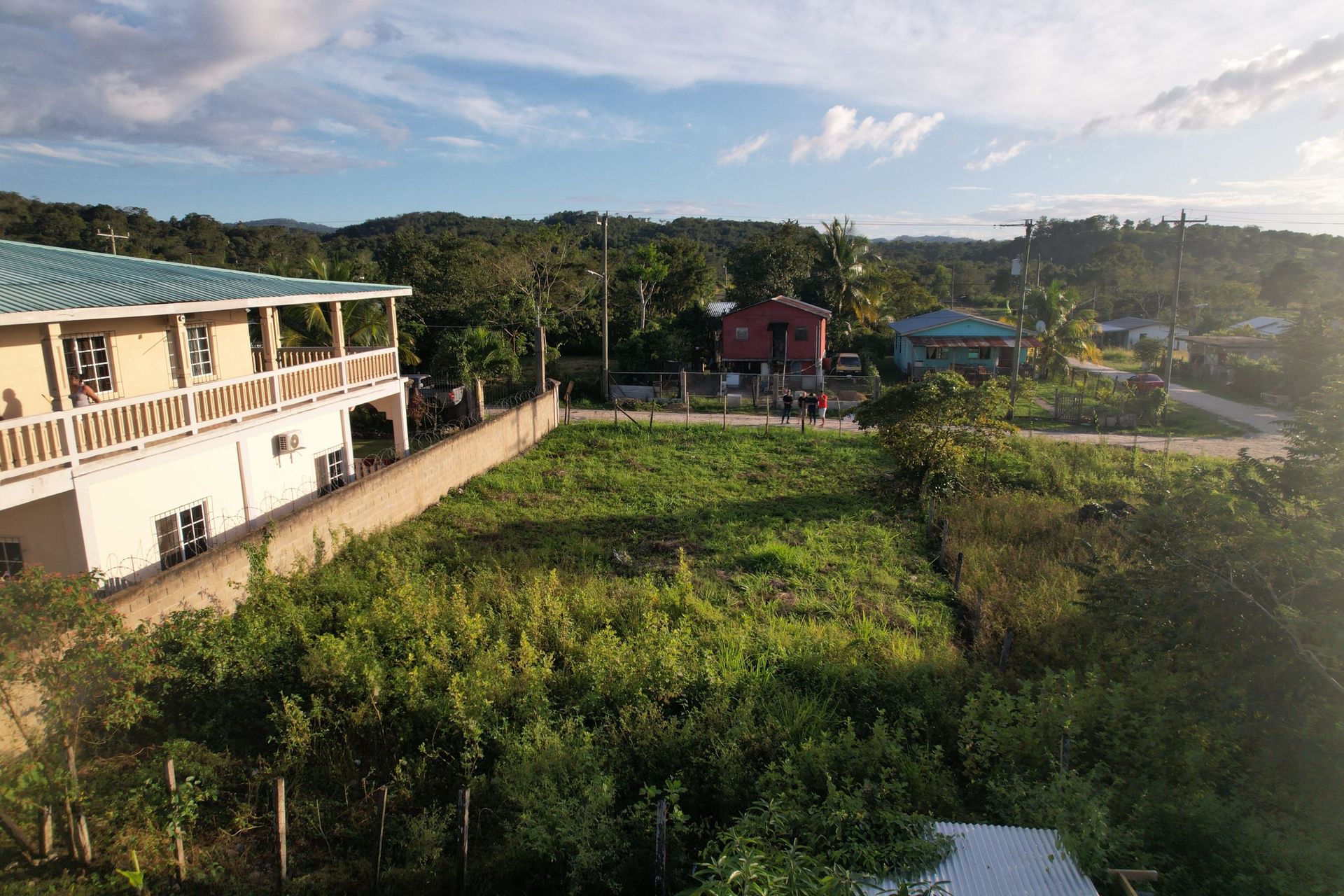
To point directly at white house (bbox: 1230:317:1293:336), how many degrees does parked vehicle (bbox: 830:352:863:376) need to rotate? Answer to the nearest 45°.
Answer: approximately 135° to its left

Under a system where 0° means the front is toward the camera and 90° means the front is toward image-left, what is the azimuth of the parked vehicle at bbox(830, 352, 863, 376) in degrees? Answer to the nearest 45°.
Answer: approximately 0°

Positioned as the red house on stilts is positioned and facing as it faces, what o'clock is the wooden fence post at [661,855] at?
The wooden fence post is roughly at 12 o'clock from the red house on stilts.

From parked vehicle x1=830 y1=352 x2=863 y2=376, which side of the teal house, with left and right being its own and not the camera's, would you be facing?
right

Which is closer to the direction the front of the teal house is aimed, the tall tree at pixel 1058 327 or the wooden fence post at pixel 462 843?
the wooden fence post

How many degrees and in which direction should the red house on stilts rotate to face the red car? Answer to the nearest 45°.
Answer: approximately 90° to its left

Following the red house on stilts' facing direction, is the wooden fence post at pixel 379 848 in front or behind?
in front

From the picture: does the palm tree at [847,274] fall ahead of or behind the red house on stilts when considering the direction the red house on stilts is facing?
behind

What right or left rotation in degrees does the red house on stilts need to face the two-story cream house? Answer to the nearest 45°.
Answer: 0° — it already faces it

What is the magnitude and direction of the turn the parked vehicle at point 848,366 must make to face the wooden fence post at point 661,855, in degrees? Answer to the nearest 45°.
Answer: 0° — it already faces it

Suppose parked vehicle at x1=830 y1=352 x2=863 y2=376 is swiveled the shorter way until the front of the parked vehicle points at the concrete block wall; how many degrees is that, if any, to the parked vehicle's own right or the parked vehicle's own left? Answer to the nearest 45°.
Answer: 0° — it already faces it

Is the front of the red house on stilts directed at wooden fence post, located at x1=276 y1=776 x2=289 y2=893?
yes
